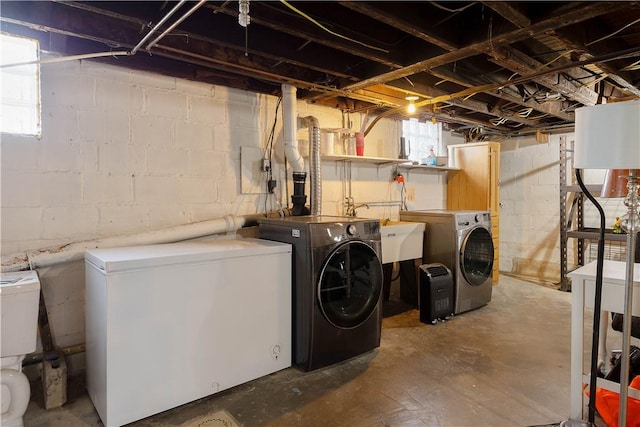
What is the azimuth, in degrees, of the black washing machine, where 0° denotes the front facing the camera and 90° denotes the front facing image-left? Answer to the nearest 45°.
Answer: approximately 315°

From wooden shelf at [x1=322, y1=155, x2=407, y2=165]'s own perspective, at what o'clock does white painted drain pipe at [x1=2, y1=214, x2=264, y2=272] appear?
The white painted drain pipe is roughly at 3 o'clock from the wooden shelf.

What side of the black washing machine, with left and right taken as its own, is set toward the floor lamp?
front

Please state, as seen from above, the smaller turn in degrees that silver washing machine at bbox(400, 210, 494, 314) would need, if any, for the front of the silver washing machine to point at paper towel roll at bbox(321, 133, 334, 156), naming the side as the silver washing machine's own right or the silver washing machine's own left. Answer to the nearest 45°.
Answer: approximately 90° to the silver washing machine's own right

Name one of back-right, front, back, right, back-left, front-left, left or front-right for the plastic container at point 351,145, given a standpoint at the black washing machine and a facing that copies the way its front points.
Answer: back-left

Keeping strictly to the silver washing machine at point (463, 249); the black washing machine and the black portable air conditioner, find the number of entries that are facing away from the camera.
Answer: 0

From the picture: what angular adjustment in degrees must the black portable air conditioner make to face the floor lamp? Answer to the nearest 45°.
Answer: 0° — it already faces it

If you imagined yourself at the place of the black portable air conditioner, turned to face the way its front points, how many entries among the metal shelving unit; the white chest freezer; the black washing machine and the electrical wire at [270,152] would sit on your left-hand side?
1

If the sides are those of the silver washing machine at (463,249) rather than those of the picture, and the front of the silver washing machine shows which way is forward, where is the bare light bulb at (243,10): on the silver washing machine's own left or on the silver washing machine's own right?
on the silver washing machine's own right

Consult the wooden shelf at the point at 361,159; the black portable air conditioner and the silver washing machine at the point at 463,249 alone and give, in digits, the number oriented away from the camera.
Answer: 0

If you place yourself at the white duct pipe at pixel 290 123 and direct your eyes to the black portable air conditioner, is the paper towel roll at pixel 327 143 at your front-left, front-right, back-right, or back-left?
front-left

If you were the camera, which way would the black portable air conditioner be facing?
facing the viewer and to the right of the viewer
